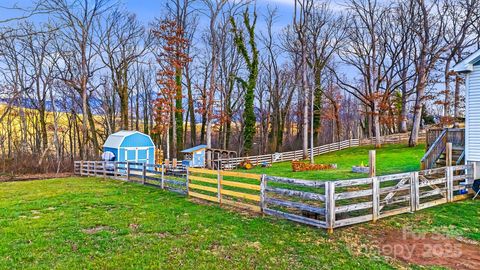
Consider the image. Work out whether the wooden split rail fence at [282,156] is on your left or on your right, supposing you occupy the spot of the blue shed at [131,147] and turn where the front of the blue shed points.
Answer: on your left

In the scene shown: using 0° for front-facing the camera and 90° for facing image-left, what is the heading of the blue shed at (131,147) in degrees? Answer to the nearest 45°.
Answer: approximately 315°

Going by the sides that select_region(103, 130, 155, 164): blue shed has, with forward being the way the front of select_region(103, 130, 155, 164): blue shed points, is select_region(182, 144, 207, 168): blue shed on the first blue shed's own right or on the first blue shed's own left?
on the first blue shed's own left
